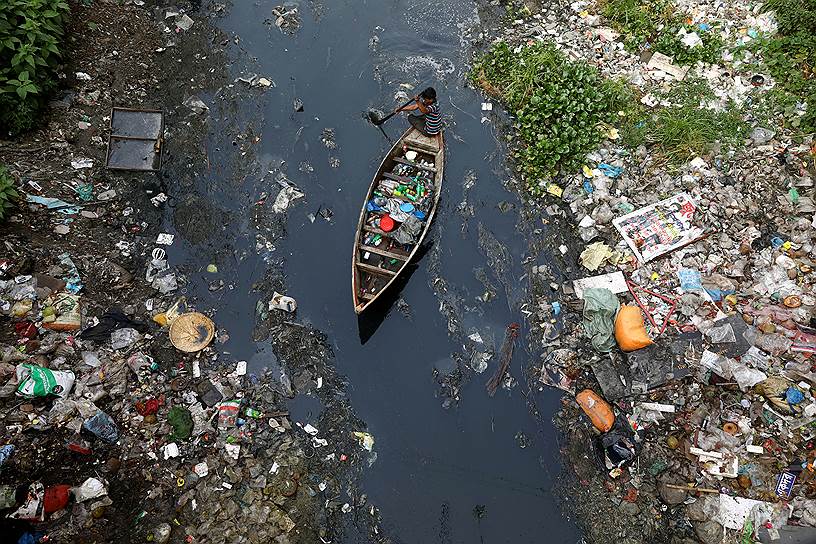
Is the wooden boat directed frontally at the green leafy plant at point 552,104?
no

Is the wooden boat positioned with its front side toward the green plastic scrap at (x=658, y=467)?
no

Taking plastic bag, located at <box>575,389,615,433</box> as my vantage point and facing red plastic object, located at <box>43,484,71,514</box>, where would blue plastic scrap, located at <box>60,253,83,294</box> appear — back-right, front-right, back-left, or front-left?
front-right

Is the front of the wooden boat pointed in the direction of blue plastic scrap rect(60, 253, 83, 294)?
no

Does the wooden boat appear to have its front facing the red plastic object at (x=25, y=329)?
no

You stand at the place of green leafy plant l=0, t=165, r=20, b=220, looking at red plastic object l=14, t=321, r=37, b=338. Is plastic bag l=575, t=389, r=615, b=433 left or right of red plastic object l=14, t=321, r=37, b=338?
left
